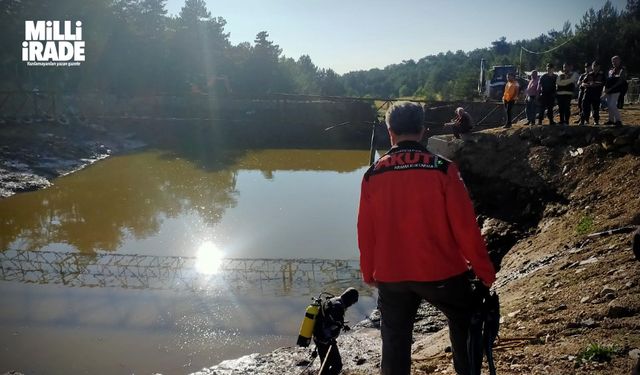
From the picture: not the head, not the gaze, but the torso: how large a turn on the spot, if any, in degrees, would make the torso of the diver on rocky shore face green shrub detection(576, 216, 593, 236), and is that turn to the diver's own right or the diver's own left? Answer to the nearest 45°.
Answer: approximately 45° to the diver's own left

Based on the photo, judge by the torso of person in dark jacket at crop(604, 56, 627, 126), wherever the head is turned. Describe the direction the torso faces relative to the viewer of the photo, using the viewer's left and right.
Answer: facing the viewer and to the left of the viewer

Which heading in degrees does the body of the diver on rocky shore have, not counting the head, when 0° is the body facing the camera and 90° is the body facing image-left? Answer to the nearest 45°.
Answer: approximately 270°

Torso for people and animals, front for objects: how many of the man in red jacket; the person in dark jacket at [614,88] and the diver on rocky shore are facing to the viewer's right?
1

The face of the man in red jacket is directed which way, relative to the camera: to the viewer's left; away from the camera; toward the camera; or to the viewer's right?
away from the camera

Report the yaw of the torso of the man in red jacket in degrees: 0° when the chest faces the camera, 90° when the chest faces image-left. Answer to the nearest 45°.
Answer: approximately 180°

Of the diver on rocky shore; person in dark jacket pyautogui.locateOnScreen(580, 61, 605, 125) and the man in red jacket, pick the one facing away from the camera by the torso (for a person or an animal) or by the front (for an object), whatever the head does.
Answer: the man in red jacket

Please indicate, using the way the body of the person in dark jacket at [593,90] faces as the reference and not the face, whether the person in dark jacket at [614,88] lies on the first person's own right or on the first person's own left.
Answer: on the first person's own left

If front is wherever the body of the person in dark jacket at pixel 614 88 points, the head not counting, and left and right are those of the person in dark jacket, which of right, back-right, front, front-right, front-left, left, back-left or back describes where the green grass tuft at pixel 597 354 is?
front-left

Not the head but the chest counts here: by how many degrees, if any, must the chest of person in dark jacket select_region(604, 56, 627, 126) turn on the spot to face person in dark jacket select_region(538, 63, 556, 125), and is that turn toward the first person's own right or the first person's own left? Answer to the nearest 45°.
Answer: approximately 90° to the first person's own right

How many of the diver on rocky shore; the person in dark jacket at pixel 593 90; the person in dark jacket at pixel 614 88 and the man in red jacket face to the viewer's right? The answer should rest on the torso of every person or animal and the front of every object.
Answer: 1
